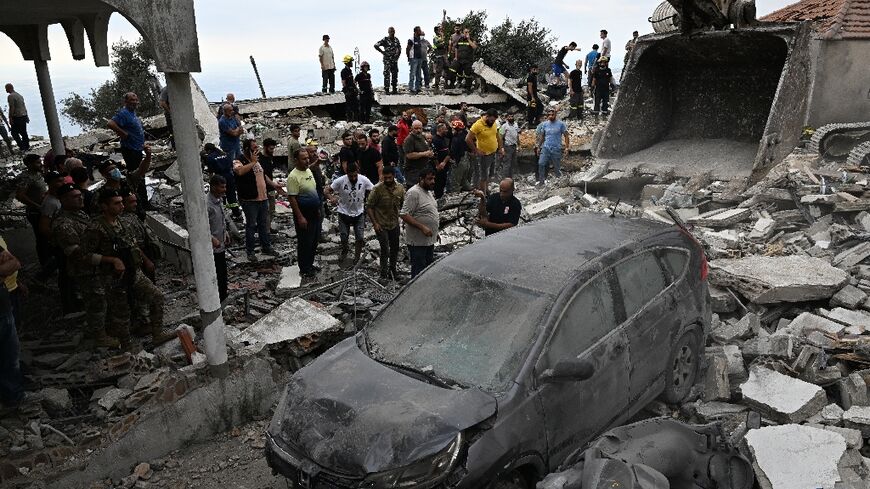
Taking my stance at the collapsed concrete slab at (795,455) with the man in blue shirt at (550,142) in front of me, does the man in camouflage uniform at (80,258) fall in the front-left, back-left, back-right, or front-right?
front-left

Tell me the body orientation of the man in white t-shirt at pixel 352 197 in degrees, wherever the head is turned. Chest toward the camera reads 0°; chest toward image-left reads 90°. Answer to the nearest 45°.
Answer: approximately 0°

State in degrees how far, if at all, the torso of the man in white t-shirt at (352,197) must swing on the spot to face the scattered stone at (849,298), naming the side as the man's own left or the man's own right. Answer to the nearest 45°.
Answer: approximately 45° to the man's own left

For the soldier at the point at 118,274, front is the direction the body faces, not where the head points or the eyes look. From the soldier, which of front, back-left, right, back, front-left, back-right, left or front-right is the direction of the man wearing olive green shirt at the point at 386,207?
front-left

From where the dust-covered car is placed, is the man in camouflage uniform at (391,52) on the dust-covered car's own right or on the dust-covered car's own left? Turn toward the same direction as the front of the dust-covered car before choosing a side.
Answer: on the dust-covered car's own right

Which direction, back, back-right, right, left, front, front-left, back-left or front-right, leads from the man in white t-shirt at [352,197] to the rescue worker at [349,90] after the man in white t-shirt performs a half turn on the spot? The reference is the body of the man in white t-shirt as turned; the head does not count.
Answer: front

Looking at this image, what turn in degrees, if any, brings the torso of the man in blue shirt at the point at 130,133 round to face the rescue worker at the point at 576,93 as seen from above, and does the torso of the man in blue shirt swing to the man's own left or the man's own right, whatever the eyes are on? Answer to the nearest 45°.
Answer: approximately 45° to the man's own left

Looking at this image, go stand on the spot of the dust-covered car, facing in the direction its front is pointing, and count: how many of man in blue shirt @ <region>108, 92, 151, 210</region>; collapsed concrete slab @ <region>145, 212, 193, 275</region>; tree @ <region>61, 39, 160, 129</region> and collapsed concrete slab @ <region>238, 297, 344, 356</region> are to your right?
4

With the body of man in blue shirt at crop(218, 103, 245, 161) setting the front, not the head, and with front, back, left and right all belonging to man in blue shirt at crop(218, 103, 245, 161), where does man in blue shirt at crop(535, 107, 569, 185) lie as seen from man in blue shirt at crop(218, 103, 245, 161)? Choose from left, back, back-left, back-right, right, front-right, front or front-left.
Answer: front-left

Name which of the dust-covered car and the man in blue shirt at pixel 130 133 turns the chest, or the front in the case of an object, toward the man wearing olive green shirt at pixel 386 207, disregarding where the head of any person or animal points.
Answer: the man in blue shirt

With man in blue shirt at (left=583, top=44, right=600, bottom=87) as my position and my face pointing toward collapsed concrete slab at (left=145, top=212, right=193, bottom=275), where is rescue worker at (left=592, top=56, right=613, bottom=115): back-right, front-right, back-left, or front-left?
front-left

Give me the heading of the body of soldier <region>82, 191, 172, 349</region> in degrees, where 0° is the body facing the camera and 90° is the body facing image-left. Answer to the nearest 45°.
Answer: approximately 315°

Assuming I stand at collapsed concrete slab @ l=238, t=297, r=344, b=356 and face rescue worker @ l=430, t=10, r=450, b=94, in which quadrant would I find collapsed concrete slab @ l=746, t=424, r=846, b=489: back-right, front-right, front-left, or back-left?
back-right

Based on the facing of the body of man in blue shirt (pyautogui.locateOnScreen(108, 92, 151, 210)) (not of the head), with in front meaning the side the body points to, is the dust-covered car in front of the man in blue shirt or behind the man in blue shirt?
in front

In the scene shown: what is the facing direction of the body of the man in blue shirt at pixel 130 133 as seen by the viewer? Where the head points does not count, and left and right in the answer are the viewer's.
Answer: facing the viewer and to the right of the viewer

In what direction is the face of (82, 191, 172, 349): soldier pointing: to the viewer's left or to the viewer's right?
to the viewer's right

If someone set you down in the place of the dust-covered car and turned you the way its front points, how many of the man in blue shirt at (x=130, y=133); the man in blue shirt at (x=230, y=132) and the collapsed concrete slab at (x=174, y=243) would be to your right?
3

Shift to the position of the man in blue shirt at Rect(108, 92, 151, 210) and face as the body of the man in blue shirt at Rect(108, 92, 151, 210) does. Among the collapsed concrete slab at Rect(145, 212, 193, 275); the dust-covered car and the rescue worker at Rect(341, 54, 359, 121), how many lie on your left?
1

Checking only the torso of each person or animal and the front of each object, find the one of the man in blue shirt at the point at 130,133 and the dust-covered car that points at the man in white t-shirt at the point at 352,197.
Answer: the man in blue shirt
